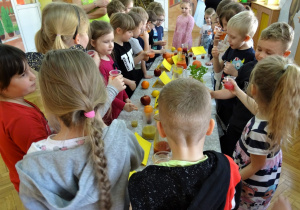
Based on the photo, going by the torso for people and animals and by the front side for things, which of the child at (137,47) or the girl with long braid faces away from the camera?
the girl with long braid

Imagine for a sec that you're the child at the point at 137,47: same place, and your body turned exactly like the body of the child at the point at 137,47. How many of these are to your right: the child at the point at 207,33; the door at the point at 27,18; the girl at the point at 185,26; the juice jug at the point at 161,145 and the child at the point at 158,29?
1

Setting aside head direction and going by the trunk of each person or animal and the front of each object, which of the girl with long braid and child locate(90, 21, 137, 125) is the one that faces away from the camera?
the girl with long braid

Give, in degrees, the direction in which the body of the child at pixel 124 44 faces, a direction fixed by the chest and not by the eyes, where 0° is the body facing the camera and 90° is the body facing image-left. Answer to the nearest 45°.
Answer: approximately 315°

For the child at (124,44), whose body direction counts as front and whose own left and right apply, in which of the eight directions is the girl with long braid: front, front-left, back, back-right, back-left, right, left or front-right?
front-right

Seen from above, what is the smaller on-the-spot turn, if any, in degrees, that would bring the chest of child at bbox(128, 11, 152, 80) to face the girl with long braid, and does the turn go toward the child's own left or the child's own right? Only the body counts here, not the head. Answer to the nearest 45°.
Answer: approximately 90° to the child's own right

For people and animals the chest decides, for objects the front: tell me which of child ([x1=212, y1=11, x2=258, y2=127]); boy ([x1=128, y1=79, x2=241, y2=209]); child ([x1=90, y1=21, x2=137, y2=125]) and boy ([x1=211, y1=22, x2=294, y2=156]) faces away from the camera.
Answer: boy ([x1=128, y1=79, x2=241, y2=209])

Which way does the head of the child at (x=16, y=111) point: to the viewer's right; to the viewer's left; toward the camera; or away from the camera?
to the viewer's right

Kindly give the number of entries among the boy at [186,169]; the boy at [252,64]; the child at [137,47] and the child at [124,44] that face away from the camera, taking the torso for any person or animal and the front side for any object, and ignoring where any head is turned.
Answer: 1

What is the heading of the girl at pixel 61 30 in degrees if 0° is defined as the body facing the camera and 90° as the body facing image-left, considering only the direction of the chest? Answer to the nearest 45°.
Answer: approximately 225°

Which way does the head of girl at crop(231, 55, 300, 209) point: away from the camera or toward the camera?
away from the camera

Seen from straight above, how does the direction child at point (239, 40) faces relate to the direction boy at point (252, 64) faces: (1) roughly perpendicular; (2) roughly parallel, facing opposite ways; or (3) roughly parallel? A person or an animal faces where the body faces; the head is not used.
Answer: roughly parallel

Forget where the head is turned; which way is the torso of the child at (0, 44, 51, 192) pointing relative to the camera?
to the viewer's right

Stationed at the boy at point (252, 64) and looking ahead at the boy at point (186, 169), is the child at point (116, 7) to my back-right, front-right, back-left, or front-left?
back-right

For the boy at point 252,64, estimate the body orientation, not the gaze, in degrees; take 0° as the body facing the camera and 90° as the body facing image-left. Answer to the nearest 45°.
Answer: approximately 45°
